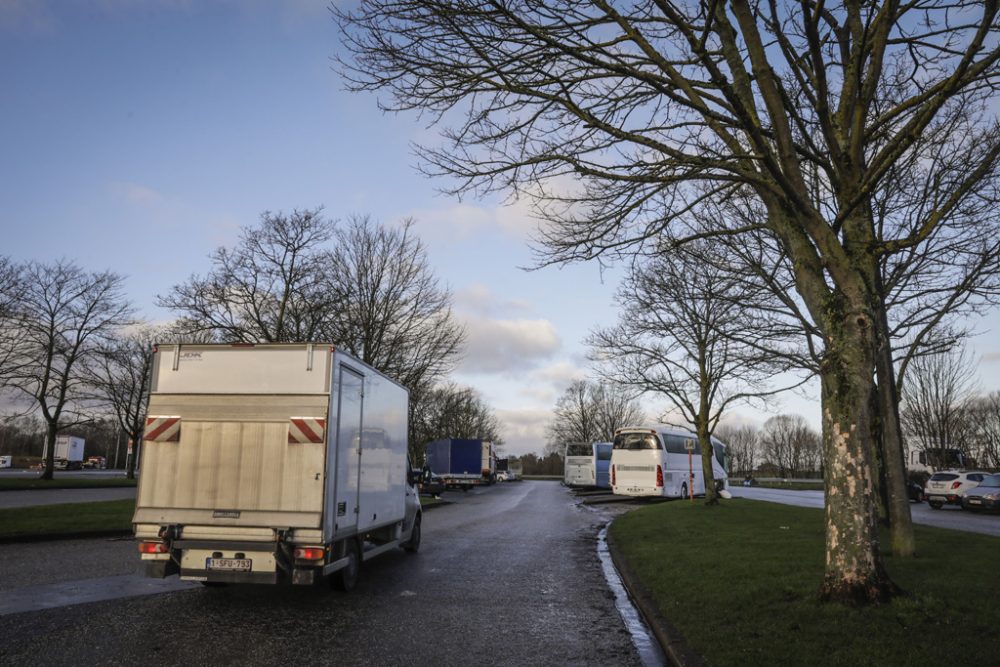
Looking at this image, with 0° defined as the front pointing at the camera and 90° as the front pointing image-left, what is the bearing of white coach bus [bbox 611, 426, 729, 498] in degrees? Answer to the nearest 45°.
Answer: approximately 225°

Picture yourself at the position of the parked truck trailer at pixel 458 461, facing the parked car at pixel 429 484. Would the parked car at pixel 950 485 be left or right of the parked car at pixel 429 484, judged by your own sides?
left

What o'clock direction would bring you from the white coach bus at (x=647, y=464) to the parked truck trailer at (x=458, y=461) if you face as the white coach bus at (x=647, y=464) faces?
The parked truck trailer is roughly at 9 o'clock from the white coach bus.

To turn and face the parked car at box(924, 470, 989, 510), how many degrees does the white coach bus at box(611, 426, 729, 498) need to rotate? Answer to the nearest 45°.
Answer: approximately 45° to its right
